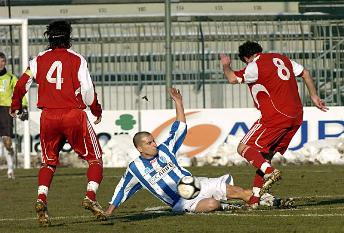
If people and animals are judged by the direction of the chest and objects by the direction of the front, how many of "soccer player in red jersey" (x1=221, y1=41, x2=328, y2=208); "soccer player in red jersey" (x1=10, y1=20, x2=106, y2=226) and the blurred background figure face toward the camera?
1

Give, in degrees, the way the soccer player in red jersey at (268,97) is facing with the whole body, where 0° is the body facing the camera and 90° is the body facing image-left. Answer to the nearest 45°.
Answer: approximately 135°

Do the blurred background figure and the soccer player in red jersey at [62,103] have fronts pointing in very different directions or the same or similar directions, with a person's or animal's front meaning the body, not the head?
very different directions

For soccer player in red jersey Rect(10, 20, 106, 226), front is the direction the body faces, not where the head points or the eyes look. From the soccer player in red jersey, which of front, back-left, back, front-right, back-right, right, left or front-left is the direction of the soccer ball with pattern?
right

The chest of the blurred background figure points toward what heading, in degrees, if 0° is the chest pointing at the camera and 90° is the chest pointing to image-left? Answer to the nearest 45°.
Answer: approximately 0°

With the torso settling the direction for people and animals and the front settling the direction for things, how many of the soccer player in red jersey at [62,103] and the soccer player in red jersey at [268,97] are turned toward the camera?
0

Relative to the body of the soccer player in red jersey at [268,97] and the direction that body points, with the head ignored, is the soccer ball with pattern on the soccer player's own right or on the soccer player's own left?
on the soccer player's own left

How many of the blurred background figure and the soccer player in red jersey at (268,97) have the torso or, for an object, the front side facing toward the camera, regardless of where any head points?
1

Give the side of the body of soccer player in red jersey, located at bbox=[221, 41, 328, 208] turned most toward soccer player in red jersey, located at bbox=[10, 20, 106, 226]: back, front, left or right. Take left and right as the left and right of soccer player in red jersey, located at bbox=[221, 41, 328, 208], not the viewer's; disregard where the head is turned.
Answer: left

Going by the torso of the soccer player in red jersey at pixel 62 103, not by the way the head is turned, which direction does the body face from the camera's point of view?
away from the camera

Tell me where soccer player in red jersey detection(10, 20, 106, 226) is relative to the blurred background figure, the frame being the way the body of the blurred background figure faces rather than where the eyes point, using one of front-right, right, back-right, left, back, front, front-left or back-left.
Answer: front

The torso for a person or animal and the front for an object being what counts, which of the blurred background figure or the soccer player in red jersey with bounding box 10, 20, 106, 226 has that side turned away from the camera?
the soccer player in red jersey

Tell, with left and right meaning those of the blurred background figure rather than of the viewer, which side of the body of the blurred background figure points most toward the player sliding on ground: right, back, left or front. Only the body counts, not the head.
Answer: front

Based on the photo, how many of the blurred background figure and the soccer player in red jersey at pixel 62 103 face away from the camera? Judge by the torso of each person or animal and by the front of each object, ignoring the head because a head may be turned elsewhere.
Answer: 1
